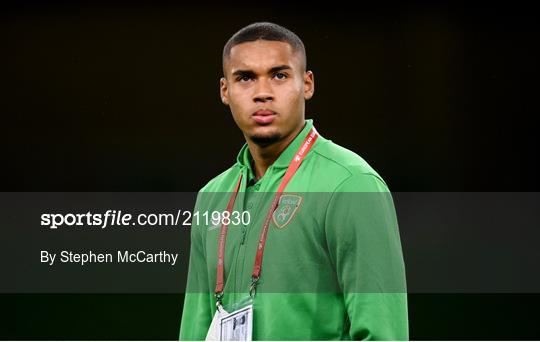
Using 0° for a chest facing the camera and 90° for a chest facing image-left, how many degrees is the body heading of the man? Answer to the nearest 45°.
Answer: approximately 45°
